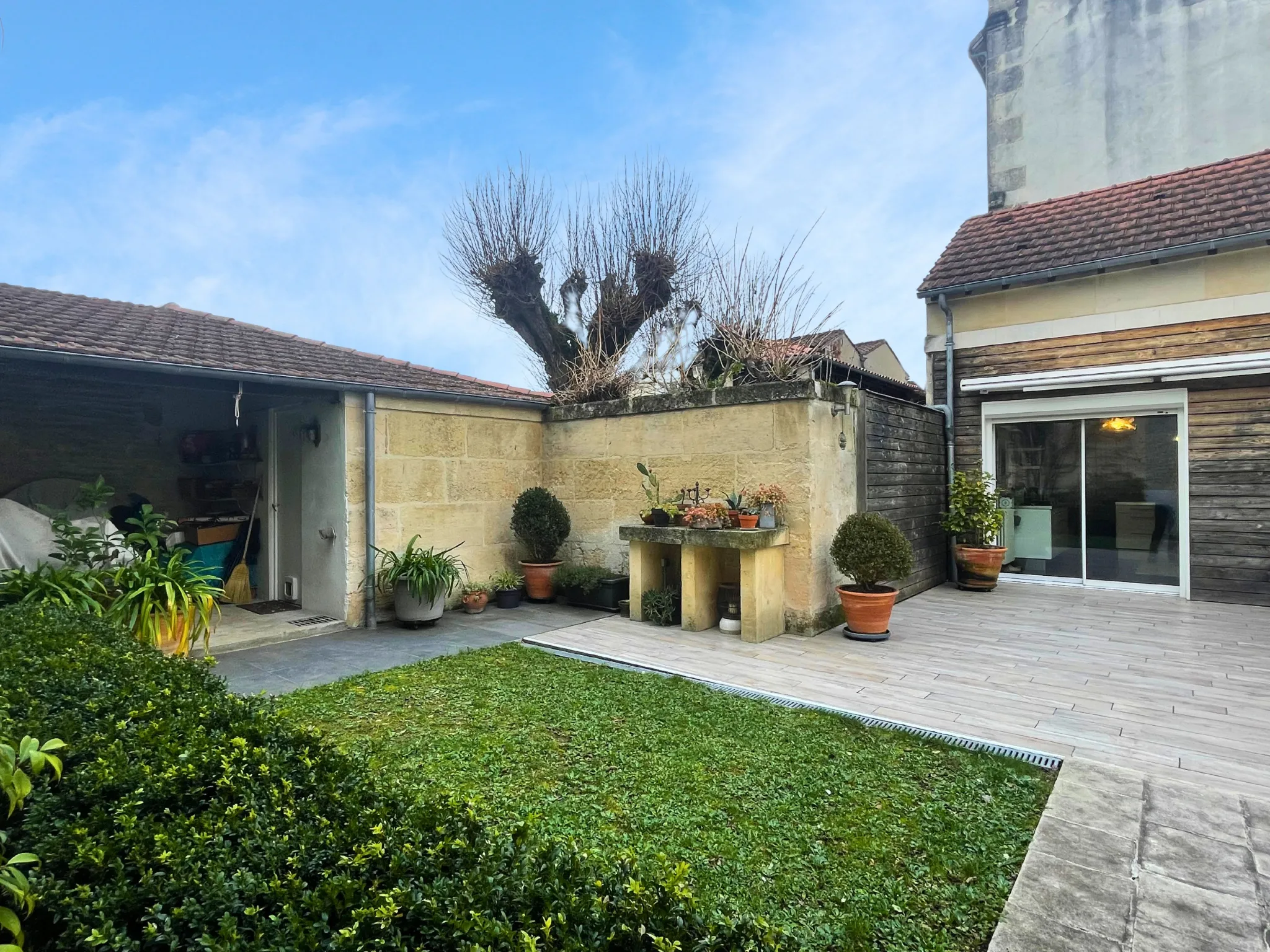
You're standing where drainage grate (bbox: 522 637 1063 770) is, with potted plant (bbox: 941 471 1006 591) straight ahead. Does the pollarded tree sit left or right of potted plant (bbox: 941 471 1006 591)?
left

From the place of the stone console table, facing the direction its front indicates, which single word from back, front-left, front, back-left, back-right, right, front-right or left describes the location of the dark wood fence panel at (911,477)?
back

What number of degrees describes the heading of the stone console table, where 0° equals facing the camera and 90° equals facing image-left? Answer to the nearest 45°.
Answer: approximately 45°

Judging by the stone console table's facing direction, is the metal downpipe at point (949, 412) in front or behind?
behind

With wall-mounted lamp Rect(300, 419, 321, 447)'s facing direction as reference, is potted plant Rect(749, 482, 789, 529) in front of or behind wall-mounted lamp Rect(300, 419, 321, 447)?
behind
